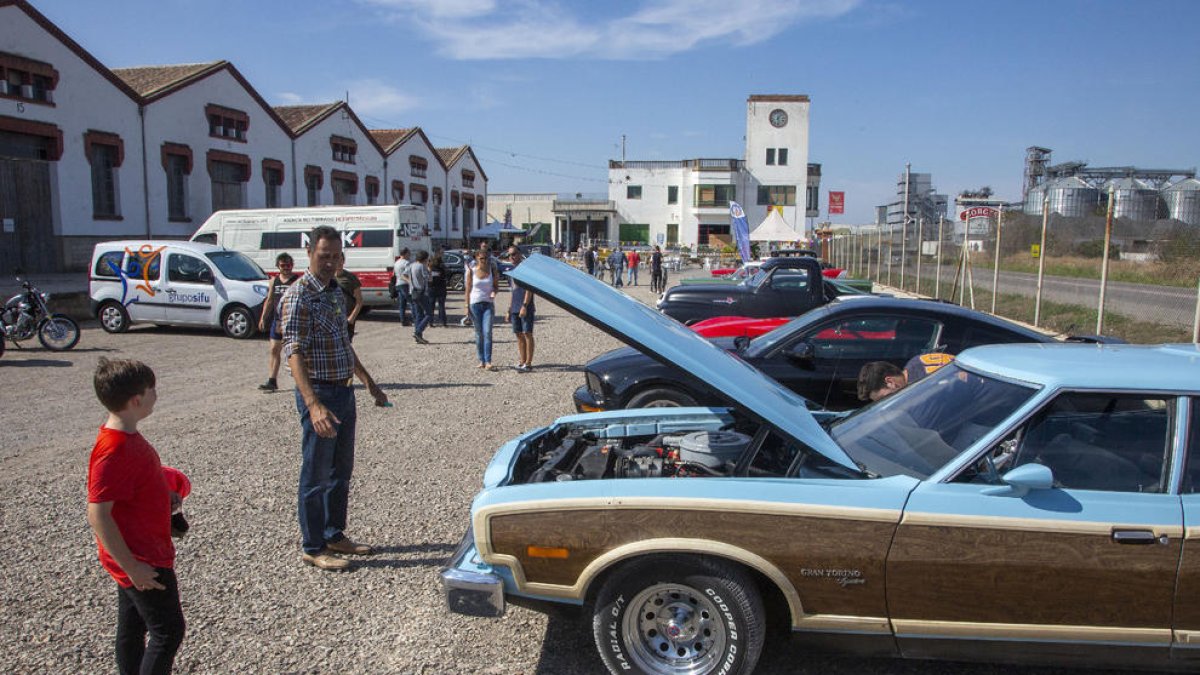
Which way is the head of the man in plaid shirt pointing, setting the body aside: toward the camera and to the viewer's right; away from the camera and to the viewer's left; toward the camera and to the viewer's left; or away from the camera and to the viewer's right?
toward the camera and to the viewer's right

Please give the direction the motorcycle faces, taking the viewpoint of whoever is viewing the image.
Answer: facing to the right of the viewer

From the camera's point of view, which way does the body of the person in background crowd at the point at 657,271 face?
away from the camera

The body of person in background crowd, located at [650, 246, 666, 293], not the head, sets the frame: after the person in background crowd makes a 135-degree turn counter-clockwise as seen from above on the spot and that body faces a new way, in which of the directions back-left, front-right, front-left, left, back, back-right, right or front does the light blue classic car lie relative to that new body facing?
front-left

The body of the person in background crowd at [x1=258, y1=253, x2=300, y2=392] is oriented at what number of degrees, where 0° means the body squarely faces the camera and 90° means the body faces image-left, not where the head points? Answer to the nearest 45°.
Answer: approximately 0°

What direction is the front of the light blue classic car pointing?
to the viewer's left

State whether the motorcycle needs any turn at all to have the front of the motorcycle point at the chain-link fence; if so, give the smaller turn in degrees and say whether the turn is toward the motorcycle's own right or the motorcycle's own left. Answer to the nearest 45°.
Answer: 0° — it already faces it

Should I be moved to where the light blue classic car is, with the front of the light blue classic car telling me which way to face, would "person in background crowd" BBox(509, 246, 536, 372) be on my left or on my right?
on my right
